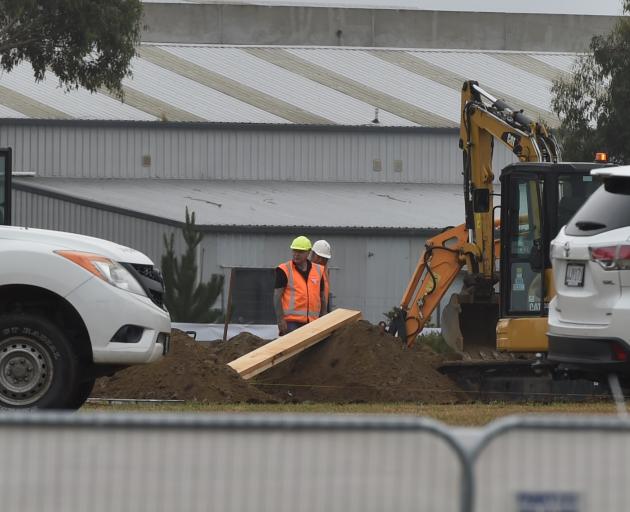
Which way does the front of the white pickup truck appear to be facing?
to the viewer's right

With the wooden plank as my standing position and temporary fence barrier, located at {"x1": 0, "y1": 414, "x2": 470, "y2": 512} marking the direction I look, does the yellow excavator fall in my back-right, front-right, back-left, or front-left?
back-left

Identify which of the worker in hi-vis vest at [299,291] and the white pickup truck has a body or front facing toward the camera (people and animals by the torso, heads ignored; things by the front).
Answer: the worker in hi-vis vest

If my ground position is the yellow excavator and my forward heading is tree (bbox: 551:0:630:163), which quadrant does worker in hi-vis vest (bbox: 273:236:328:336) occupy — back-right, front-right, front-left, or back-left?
back-left

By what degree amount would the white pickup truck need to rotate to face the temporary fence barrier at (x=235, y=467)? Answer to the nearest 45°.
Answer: approximately 90° to its right

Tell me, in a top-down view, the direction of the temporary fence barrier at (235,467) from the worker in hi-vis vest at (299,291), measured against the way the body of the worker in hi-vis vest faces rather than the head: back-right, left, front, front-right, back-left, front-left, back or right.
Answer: front

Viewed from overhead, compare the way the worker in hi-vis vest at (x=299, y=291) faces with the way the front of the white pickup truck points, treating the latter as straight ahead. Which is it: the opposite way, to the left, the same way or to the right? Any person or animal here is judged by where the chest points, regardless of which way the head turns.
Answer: to the right

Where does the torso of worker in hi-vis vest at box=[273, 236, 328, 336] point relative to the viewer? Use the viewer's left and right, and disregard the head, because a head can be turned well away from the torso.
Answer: facing the viewer

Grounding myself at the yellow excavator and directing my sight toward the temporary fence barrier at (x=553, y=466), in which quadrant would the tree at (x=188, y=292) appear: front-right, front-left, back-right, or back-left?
back-right

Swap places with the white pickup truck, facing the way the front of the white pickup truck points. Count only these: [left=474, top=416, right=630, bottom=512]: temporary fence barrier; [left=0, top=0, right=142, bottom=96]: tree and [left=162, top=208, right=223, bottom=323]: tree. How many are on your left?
2

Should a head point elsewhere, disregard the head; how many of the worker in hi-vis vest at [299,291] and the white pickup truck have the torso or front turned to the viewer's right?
1

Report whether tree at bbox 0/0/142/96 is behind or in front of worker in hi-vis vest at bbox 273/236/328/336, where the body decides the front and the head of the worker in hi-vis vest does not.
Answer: behind

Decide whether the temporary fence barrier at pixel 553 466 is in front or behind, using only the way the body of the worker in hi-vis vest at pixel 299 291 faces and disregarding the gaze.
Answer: in front
